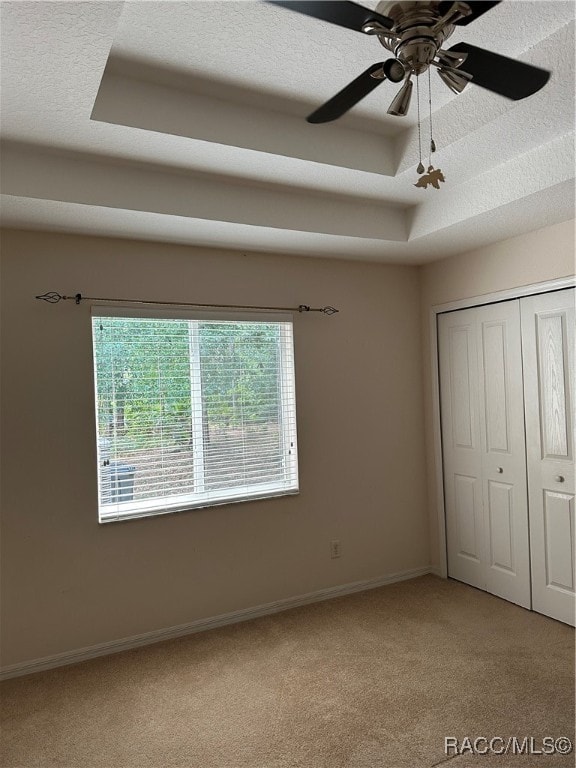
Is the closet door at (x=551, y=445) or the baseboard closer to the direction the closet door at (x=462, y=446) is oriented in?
the baseboard

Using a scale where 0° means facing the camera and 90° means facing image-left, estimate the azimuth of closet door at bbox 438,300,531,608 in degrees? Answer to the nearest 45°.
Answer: approximately 45°

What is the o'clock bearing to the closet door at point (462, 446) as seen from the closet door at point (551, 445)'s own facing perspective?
the closet door at point (462, 446) is roughly at 3 o'clock from the closet door at point (551, 445).

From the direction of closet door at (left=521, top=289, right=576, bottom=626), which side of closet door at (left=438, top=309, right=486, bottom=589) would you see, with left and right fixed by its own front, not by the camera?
left

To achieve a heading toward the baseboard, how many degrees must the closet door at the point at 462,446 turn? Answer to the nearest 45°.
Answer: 0° — it already faces it

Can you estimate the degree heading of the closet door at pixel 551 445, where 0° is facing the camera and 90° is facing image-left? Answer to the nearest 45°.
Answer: approximately 45°

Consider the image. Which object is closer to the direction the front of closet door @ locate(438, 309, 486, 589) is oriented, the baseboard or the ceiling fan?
the baseboard

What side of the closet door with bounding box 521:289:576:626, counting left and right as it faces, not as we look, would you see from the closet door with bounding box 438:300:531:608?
right
